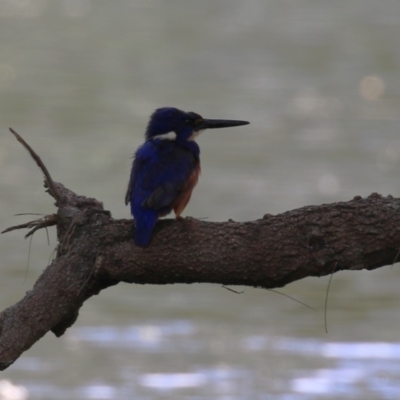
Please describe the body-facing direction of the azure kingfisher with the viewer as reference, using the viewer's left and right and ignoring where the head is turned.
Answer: facing away from the viewer and to the right of the viewer
